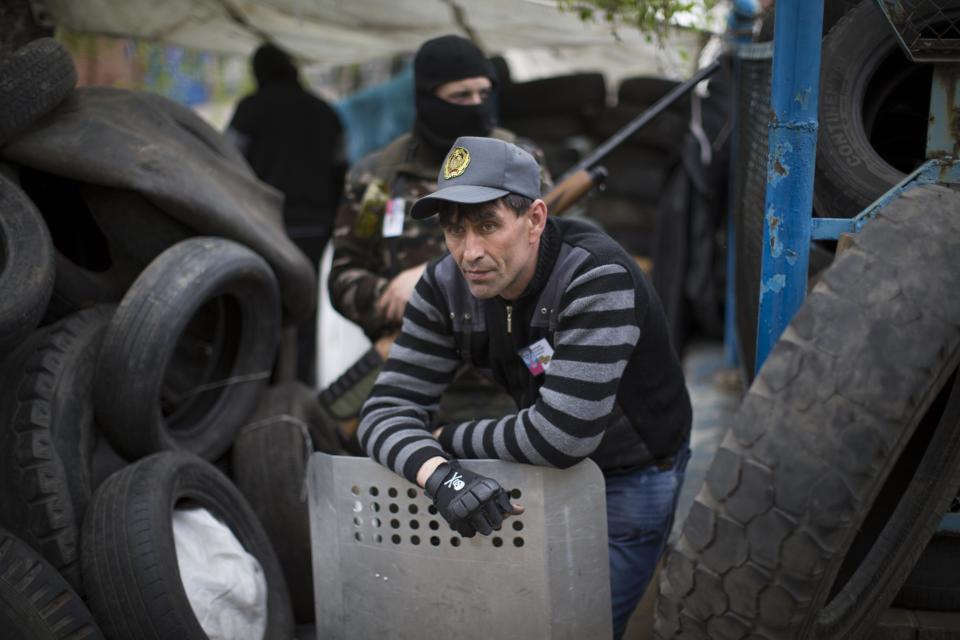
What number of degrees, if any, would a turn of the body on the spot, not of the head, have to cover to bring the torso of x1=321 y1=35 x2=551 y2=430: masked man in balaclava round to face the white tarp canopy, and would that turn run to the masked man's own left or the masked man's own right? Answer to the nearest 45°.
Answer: approximately 135° to the masked man's own left

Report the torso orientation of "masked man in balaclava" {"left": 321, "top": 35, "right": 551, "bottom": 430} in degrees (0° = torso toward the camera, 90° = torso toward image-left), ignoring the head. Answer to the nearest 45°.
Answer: approximately 315°

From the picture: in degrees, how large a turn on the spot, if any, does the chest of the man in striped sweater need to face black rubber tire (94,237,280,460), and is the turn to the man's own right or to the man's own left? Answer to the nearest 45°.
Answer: approximately 90° to the man's own right

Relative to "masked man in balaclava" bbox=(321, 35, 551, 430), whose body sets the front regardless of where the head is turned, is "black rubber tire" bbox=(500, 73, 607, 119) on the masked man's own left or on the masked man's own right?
on the masked man's own left

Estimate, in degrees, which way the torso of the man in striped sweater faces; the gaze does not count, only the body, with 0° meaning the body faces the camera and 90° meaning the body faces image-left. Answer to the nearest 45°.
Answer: approximately 45°

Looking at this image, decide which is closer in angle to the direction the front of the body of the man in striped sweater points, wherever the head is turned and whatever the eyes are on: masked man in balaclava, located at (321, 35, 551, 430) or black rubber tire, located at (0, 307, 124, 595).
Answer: the black rubber tire

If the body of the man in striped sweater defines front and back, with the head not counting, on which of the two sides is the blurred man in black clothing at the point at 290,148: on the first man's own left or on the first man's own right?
on the first man's own right

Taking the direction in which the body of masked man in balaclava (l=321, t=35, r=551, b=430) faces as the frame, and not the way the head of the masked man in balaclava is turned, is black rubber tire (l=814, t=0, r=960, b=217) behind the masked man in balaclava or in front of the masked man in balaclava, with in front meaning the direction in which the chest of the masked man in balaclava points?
in front

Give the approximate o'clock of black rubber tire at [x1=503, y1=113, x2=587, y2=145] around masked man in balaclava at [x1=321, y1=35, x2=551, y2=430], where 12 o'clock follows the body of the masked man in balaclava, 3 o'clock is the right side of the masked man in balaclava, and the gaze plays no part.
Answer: The black rubber tire is roughly at 8 o'clock from the masked man in balaclava.
